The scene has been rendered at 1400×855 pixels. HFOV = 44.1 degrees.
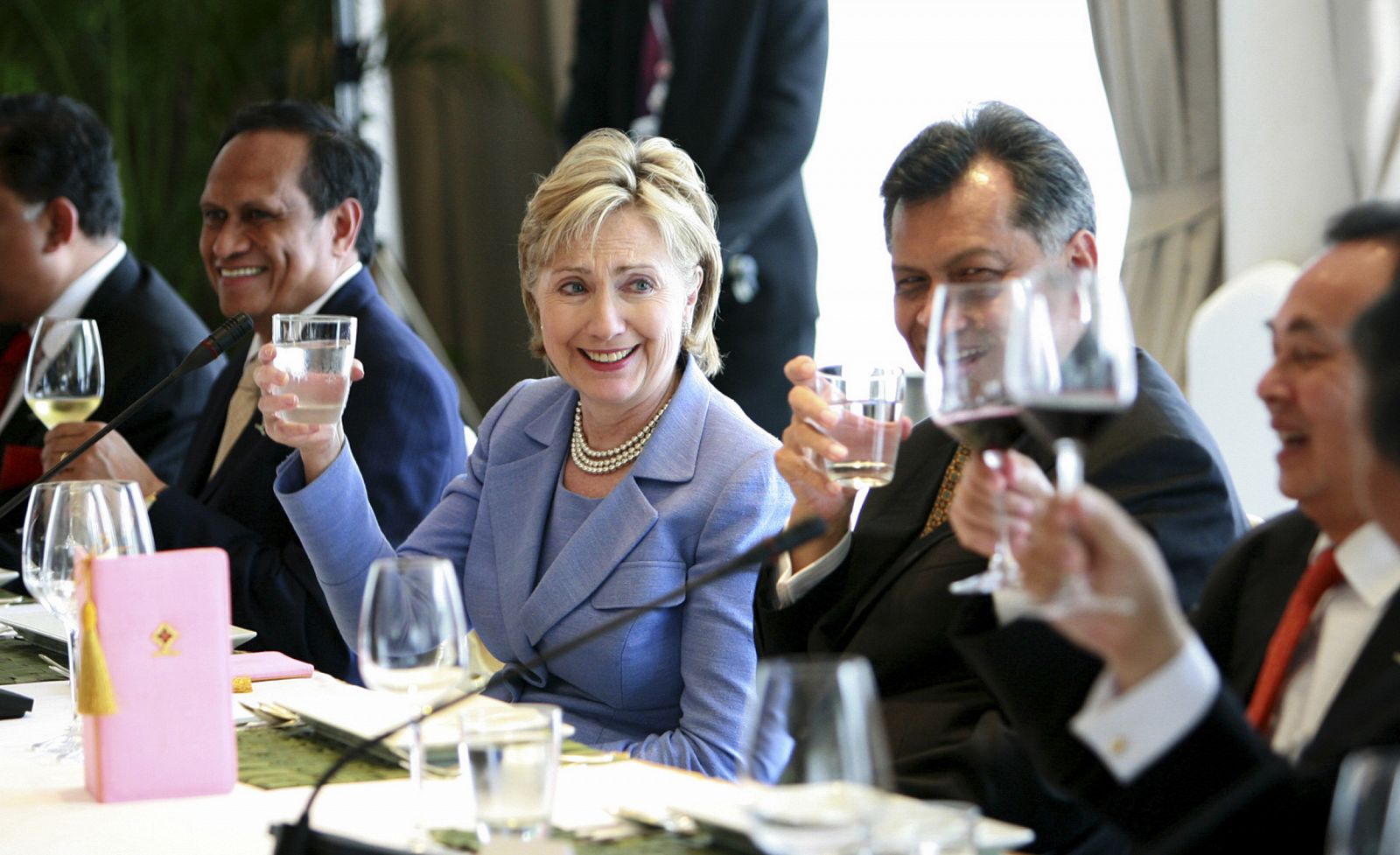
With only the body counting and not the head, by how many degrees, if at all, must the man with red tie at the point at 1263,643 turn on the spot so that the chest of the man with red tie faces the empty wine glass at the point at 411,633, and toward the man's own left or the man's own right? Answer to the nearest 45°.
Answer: approximately 45° to the man's own right

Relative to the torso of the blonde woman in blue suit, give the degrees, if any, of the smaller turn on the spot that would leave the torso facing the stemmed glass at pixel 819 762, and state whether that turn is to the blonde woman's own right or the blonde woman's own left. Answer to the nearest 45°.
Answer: approximately 45° to the blonde woman's own left

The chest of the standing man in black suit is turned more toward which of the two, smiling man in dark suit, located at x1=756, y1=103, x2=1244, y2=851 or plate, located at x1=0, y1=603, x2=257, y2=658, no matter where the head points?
the plate

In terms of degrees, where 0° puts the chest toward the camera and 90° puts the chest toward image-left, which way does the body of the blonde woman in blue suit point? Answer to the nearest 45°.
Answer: approximately 45°

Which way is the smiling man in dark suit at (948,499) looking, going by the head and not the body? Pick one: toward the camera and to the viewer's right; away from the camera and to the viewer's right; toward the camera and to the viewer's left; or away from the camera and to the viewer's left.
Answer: toward the camera and to the viewer's left

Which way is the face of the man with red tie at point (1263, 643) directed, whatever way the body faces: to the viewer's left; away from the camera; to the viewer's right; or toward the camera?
to the viewer's left

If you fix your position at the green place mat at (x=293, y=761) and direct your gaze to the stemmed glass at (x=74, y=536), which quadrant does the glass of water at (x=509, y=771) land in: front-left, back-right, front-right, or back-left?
back-left

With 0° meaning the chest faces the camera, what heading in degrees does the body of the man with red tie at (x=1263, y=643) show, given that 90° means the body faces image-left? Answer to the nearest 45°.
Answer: approximately 45°

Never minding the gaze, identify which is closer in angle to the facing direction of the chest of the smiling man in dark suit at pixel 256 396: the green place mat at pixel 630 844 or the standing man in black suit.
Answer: the green place mat

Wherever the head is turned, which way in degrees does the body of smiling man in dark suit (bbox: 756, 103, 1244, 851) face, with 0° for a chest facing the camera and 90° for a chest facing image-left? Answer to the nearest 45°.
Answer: approximately 45°
